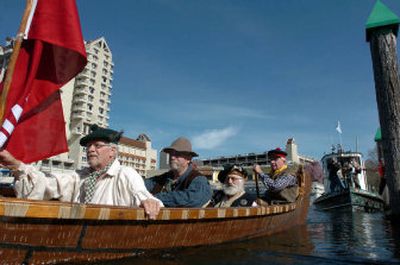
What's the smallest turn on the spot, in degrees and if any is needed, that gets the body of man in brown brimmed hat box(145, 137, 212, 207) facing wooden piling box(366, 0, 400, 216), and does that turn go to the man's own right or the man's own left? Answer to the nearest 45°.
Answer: approximately 180°

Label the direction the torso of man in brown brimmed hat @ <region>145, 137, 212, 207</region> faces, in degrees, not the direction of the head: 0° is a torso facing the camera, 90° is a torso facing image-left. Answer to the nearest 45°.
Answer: approximately 45°

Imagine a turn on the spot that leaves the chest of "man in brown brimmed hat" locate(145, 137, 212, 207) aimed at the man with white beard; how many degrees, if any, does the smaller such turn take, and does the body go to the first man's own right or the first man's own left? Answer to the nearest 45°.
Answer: approximately 180°

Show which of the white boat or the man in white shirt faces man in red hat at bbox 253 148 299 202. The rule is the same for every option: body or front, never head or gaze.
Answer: the white boat

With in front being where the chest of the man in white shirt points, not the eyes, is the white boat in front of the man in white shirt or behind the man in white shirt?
behind

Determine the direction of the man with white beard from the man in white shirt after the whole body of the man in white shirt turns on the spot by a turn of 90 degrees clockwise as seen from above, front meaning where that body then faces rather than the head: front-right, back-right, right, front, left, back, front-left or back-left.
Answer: right

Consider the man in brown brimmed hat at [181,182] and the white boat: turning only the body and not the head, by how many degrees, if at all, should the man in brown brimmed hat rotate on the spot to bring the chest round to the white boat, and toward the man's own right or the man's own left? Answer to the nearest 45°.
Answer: approximately 180°

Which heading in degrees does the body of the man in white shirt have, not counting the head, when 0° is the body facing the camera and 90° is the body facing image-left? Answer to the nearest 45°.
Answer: approximately 45°
